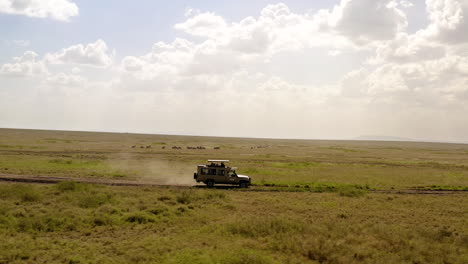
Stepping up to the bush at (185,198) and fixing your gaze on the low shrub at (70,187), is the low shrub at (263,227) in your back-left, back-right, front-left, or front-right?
back-left

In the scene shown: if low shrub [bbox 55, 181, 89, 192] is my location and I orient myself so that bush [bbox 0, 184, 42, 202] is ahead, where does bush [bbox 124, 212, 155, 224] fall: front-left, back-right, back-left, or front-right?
front-left

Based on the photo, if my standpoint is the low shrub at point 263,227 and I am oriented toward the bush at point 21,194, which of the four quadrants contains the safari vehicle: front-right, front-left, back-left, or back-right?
front-right

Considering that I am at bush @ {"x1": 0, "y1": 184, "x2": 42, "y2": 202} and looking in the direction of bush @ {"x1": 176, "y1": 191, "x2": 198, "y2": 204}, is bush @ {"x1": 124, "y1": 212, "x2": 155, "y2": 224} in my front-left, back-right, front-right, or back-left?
front-right

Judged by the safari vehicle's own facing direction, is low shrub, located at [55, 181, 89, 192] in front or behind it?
behind

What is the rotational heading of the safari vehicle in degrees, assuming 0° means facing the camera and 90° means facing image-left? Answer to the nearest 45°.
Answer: approximately 270°

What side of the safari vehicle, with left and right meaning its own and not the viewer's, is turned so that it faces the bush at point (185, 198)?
right

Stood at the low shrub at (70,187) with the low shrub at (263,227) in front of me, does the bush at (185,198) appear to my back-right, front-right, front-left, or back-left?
front-left

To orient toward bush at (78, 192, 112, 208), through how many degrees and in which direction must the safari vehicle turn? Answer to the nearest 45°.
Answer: approximately 135° to its right

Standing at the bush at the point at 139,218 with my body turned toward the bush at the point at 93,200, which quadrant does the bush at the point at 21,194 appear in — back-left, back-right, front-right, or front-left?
front-left

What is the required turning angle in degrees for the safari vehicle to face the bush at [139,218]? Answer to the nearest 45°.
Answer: approximately 90° to its right

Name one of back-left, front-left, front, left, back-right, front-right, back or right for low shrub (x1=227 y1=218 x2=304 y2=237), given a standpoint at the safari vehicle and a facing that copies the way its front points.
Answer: right
